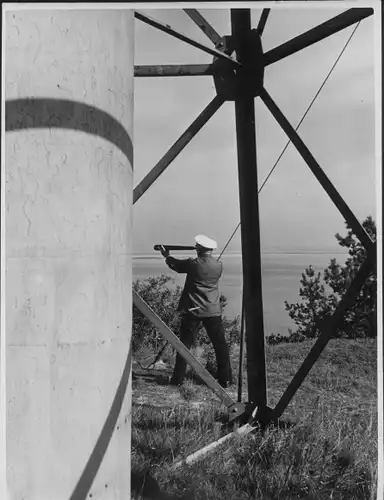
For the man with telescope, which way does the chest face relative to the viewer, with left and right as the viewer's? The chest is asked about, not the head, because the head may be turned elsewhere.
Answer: facing away from the viewer and to the left of the viewer

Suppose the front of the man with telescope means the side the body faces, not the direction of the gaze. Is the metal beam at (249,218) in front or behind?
behind

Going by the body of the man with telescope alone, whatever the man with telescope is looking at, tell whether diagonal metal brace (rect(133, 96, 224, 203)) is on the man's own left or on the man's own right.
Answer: on the man's own left

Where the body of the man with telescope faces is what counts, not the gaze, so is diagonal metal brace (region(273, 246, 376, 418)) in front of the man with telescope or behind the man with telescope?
behind

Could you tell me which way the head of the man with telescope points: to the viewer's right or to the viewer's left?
to the viewer's left

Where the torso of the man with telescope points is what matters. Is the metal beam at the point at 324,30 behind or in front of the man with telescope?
behind

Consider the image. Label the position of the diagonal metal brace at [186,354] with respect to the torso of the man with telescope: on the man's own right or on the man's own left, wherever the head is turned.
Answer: on the man's own left
